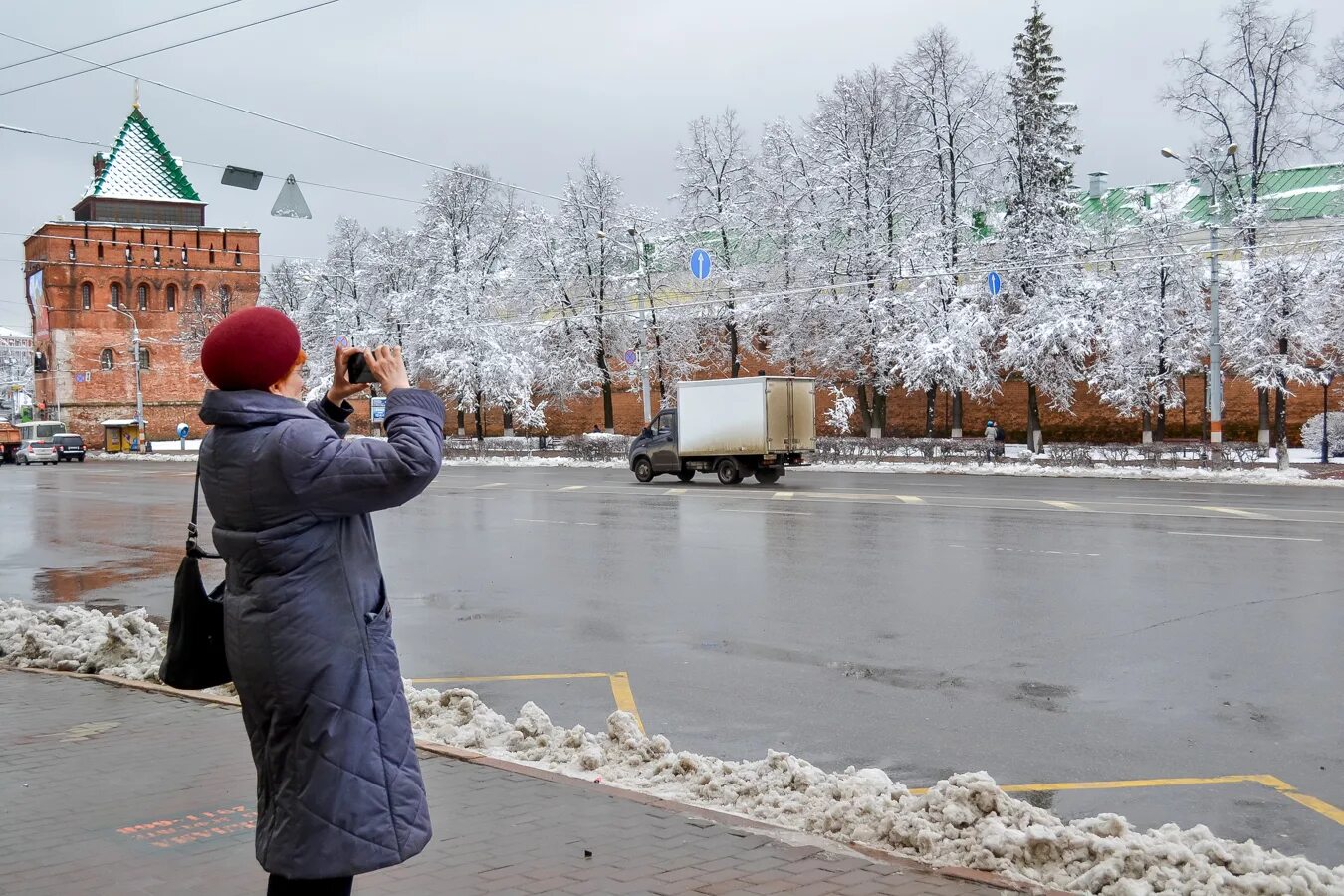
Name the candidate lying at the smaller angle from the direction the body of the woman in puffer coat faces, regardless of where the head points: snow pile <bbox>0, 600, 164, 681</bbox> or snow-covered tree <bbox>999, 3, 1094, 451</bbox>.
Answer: the snow-covered tree

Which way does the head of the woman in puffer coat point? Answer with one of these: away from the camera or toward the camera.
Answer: away from the camera

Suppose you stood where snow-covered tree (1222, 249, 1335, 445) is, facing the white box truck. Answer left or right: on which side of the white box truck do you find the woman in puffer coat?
left

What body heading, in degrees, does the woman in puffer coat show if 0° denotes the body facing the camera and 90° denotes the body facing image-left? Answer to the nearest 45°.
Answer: approximately 225°

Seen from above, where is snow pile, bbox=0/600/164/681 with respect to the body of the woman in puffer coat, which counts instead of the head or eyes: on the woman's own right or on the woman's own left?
on the woman's own left

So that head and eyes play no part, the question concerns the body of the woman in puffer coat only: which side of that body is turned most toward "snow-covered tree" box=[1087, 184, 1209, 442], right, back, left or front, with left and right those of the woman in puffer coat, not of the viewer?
front

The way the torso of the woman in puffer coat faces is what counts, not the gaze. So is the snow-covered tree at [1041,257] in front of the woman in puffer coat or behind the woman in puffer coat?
in front

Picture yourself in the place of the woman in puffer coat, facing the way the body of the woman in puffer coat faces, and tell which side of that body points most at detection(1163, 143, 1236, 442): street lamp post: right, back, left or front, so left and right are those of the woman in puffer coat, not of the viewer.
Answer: front
